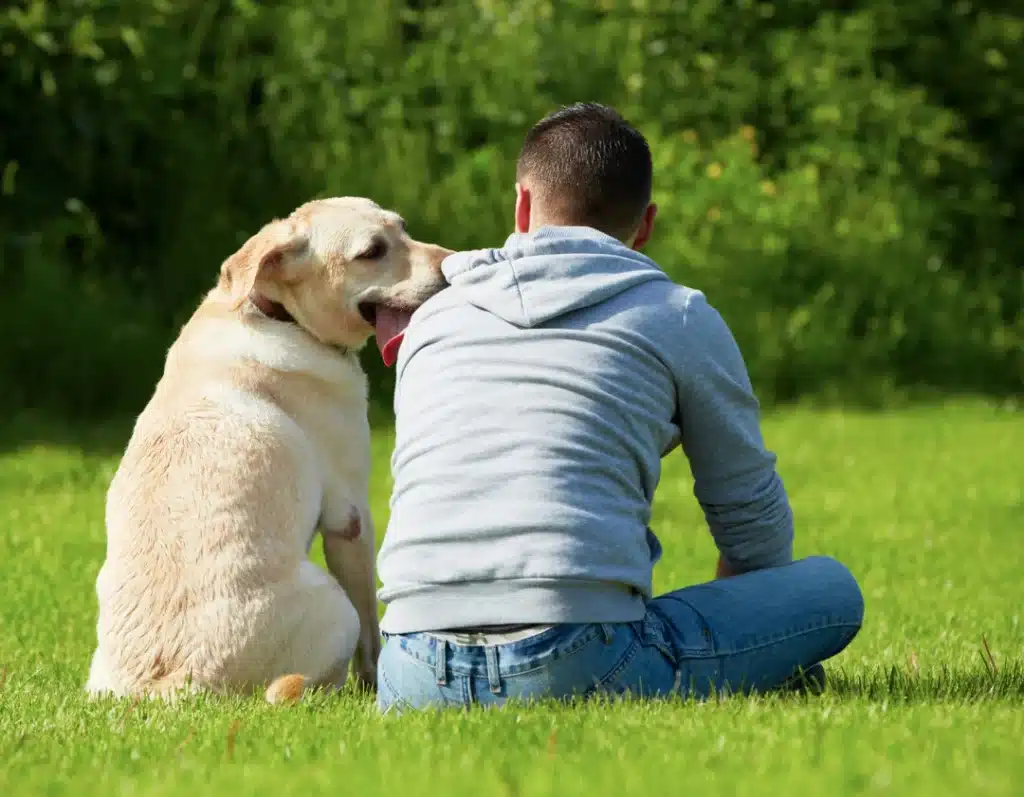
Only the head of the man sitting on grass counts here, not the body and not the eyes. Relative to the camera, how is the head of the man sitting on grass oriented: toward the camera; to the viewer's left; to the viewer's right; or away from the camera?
away from the camera

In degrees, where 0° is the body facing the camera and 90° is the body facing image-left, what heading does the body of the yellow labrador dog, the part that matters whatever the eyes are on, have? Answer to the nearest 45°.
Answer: approximately 225°

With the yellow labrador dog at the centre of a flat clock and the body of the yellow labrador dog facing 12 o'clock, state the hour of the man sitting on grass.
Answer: The man sitting on grass is roughly at 3 o'clock from the yellow labrador dog.
